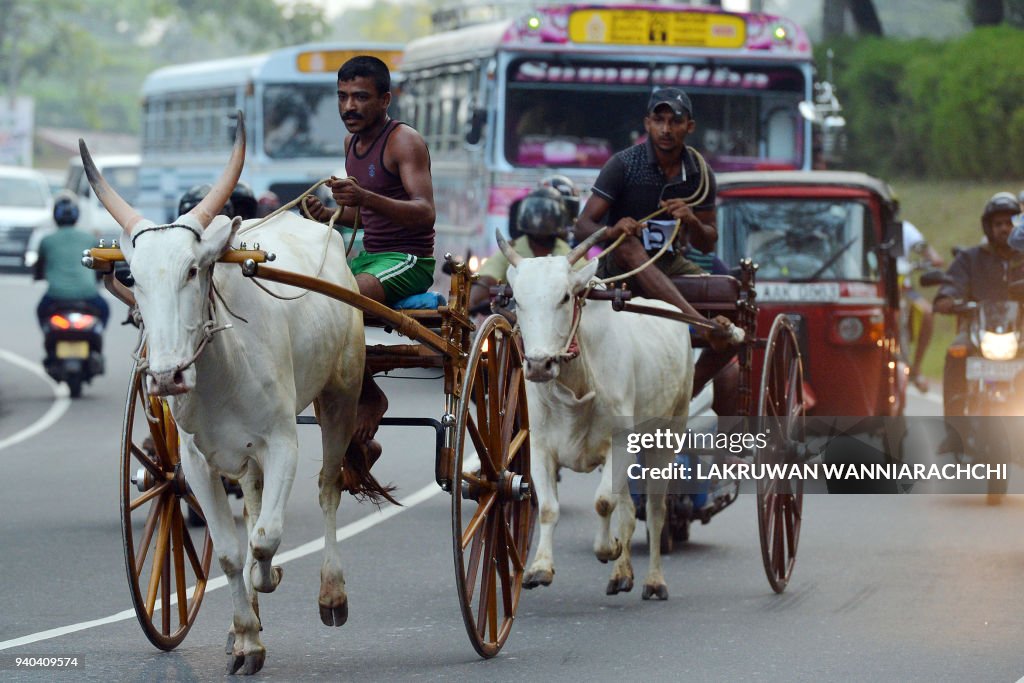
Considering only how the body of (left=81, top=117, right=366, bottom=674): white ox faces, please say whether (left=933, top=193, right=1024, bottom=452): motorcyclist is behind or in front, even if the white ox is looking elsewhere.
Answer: behind

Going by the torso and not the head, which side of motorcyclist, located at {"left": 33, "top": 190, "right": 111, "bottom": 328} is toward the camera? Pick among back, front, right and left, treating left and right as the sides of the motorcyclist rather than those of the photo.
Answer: back

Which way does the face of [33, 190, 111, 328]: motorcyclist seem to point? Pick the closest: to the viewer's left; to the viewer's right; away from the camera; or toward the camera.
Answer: away from the camera

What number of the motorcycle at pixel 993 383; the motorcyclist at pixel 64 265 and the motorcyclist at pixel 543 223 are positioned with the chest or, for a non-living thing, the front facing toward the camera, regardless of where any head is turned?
2

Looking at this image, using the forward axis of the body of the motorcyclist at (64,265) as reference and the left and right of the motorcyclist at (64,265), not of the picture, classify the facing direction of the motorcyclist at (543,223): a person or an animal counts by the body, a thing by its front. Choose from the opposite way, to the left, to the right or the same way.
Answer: the opposite way

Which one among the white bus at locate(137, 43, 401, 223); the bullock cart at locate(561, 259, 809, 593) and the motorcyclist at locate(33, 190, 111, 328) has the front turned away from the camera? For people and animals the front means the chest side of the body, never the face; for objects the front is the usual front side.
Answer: the motorcyclist

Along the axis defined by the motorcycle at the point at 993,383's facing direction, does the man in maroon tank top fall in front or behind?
in front

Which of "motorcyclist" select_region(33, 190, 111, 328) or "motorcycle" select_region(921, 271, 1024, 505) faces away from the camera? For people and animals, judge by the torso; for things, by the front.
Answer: the motorcyclist
